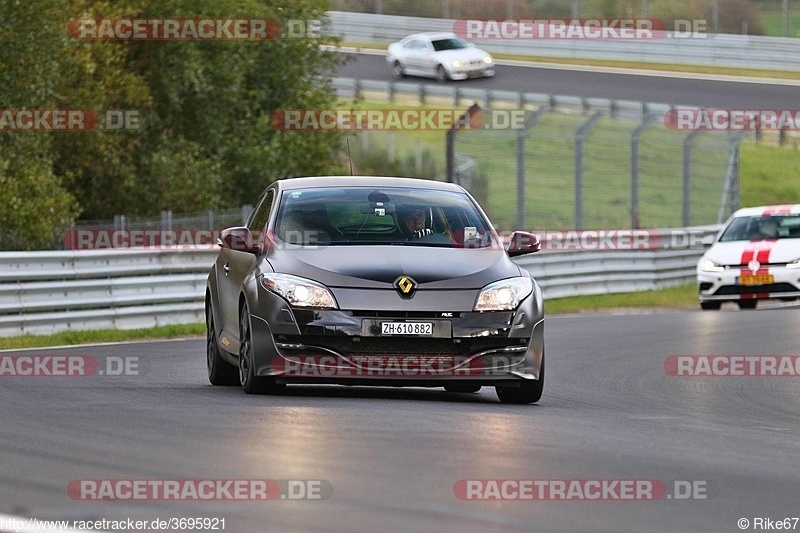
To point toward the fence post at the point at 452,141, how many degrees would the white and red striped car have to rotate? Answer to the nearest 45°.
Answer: approximately 135° to its right

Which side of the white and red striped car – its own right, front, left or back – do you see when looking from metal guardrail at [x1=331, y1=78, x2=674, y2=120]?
back

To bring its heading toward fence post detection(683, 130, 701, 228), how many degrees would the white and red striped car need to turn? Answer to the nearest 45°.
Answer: approximately 180°

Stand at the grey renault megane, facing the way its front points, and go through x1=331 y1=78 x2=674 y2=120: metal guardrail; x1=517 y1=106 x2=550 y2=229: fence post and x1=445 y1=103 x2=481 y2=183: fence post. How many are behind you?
3

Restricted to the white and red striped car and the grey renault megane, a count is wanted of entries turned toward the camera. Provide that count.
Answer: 2

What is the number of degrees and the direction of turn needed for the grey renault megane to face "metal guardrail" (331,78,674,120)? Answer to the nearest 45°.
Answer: approximately 180°

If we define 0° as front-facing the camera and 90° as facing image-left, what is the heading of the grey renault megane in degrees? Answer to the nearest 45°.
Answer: approximately 0°

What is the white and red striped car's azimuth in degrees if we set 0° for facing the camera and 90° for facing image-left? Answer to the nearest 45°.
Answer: approximately 0°

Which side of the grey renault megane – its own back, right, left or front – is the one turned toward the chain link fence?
back

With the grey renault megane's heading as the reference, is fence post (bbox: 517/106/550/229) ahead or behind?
behind

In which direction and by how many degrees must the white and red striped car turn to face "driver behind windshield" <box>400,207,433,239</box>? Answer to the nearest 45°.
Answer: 0° — it already faces them
